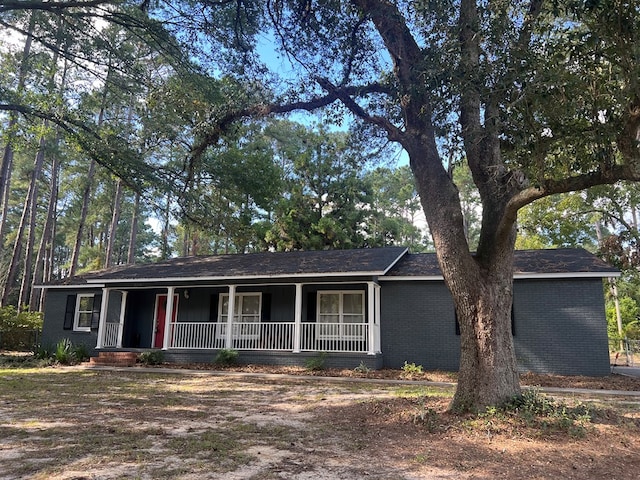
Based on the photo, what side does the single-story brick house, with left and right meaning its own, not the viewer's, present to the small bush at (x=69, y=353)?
right

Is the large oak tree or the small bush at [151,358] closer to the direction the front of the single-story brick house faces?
the large oak tree

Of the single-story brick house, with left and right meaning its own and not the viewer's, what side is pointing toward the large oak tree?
front

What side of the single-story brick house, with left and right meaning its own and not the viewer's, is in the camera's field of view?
front

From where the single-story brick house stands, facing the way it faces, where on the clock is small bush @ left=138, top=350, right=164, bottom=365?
The small bush is roughly at 3 o'clock from the single-story brick house.
